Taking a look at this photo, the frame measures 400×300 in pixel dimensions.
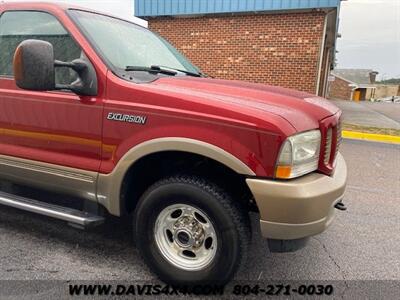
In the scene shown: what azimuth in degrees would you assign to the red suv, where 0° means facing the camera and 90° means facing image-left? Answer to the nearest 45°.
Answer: approximately 315°

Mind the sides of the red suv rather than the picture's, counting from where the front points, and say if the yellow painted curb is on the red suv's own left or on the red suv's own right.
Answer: on the red suv's own left

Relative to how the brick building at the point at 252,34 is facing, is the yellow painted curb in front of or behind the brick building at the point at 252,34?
in front

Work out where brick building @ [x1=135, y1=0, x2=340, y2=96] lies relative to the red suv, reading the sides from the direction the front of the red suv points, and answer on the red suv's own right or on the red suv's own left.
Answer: on the red suv's own left
